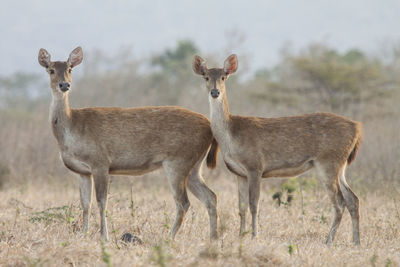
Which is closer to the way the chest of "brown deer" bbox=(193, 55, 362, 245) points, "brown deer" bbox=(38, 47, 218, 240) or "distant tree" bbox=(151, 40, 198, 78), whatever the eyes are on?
the brown deer

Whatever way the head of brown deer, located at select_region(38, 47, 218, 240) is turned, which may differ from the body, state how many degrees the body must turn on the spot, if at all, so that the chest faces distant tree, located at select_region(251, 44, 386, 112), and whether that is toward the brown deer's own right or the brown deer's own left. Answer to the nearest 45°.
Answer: approximately 135° to the brown deer's own right

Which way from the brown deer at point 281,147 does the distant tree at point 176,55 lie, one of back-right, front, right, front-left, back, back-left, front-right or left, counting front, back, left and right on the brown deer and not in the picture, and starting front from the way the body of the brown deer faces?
right

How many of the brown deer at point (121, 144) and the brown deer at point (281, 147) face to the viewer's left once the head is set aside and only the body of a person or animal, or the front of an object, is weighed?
2

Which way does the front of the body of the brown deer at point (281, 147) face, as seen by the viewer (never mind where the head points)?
to the viewer's left

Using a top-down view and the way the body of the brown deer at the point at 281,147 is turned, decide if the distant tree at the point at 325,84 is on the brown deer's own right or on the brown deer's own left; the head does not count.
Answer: on the brown deer's own right

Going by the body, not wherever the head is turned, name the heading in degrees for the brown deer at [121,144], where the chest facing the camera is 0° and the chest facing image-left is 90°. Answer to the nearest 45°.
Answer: approximately 90°

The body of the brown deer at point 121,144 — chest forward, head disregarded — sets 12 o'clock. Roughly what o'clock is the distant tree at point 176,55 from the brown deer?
The distant tree is roughly at 3 o'clock from the brown deer.

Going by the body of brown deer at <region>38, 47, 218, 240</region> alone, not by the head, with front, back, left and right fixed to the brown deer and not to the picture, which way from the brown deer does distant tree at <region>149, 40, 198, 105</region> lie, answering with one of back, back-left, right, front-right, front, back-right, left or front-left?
right

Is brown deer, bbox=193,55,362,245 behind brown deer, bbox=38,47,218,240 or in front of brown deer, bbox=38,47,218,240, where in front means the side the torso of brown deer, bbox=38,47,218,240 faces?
behind
